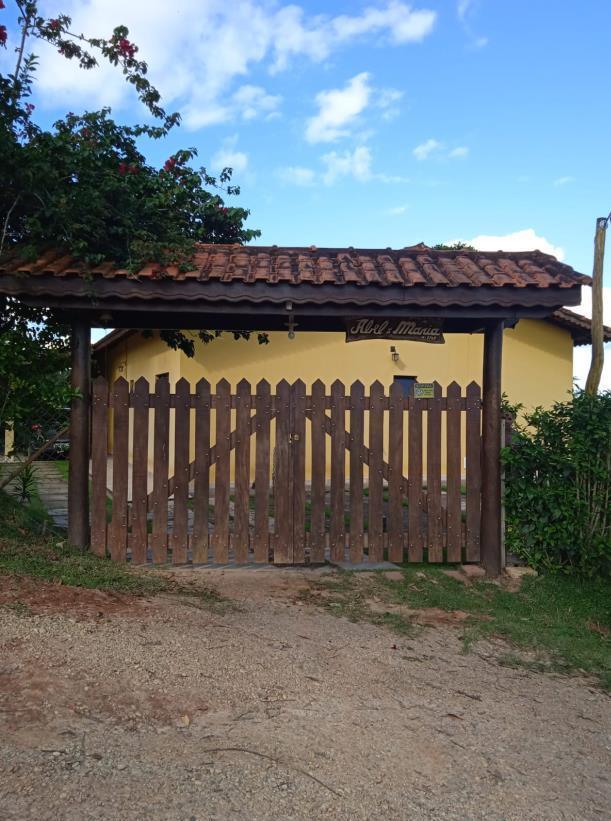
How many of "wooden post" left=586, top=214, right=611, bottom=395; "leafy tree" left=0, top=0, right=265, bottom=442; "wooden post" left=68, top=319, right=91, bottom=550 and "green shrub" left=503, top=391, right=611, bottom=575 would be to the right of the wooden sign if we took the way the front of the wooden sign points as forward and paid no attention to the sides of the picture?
2

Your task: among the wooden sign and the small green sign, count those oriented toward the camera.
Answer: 2

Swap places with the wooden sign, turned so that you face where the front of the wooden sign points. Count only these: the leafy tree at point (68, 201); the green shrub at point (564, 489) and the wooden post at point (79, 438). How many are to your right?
2

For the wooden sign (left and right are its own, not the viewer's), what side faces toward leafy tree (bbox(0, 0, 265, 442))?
right

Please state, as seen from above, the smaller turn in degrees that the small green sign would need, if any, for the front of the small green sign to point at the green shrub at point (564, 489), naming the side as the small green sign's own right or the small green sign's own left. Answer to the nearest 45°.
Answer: approximately 90° to the small green sign's own left

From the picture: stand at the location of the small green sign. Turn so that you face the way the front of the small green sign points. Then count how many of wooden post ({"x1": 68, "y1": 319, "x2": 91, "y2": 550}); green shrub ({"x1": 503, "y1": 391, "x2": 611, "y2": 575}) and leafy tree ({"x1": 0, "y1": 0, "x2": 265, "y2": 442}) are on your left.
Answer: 1

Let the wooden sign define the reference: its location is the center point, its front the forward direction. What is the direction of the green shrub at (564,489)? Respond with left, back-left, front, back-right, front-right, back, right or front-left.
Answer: left

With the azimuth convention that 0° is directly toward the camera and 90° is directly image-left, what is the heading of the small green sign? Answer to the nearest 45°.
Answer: approximately 0°

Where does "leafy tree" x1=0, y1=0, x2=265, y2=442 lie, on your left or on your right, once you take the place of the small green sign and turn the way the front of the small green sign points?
on your right

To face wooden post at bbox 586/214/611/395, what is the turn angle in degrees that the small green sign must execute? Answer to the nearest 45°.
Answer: approximately 135° to its left
